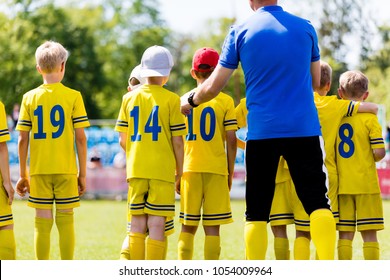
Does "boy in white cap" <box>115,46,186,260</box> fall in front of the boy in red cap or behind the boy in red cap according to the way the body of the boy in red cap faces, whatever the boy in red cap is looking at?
behind

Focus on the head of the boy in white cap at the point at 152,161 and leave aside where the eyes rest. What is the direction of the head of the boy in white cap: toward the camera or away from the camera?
away from the camera

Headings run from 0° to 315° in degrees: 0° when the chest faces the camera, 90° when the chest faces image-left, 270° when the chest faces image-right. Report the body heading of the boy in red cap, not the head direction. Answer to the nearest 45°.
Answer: approximately 180°
